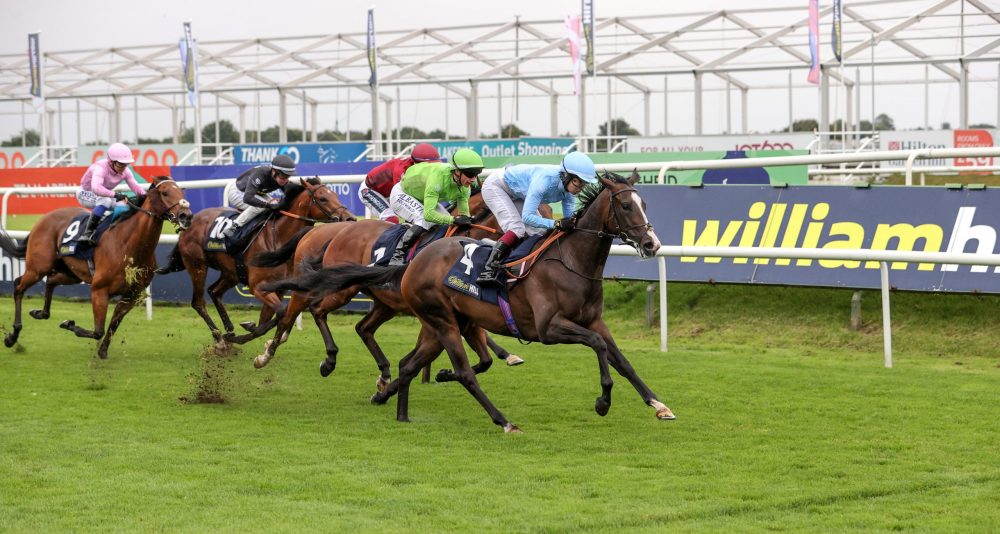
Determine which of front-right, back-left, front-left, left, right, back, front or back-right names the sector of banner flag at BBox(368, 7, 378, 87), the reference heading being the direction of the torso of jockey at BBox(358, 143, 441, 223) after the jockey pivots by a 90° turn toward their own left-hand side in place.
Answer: front

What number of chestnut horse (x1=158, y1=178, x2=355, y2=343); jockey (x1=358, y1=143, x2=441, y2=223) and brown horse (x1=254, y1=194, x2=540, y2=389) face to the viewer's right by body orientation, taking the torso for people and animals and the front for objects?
3

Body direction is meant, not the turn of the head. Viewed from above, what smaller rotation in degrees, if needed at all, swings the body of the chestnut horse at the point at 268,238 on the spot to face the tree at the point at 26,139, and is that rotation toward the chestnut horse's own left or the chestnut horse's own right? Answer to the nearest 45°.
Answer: approximately 90° to the chestnut horse's own left

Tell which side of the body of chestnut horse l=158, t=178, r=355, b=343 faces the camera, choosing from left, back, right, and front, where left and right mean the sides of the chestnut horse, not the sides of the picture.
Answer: right

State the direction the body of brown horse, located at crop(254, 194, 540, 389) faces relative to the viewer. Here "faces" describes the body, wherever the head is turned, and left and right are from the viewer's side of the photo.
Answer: facing to the right of the viewer

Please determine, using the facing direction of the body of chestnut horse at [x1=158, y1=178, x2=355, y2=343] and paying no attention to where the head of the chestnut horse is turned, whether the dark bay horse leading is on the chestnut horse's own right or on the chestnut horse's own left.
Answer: on the chestnut horse's own right

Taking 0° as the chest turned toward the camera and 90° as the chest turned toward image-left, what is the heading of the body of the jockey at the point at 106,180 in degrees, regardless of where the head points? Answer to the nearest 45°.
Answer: approximately 315°

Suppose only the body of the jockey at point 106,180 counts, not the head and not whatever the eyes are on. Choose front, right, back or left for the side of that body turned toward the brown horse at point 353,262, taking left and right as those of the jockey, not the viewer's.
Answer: front

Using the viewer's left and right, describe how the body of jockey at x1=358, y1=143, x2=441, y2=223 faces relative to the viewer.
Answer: facing to the right of the viewer
